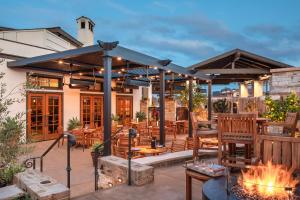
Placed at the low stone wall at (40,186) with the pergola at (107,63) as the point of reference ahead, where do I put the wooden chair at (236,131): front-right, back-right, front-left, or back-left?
front-right

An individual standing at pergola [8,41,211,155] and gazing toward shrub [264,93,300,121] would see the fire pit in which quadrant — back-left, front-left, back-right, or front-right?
front-right
